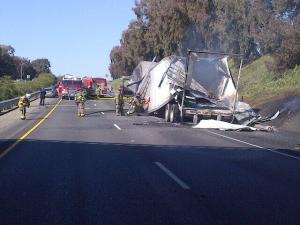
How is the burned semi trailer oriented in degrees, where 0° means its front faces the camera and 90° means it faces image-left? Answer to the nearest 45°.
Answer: approximately 135°

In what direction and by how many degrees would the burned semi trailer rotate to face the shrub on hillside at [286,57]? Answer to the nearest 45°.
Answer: approximately 90° to its right
